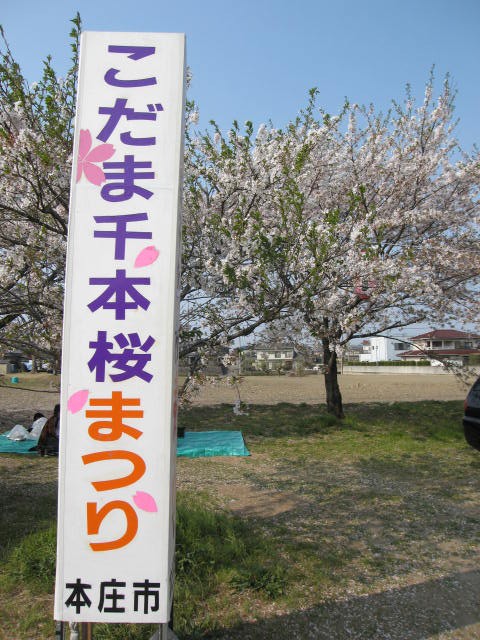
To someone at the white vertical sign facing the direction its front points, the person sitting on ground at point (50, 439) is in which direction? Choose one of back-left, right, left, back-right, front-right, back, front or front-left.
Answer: back

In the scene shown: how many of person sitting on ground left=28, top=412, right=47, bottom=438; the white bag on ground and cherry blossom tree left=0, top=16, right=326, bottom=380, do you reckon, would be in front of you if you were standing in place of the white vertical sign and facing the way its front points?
0

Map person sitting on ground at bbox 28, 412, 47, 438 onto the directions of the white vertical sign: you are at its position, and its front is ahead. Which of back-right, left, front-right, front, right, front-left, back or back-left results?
back

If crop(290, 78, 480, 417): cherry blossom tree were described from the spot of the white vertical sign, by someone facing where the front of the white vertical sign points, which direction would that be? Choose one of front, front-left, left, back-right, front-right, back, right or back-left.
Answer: back-left

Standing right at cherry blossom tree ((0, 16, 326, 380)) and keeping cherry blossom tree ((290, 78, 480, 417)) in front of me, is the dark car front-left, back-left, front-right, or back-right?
front-right

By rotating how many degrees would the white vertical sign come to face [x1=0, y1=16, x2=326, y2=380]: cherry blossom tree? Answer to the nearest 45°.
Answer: approximately 180°

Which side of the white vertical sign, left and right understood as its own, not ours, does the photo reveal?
front

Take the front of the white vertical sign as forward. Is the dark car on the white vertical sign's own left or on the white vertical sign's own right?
on the white vertical sign's own left

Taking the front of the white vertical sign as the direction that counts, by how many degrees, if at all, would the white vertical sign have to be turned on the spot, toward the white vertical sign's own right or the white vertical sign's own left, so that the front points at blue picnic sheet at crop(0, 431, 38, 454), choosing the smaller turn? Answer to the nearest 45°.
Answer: approximately 180°

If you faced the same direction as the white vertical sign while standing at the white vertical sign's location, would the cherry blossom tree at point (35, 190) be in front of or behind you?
behind

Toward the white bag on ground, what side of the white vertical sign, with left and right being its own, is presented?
back
